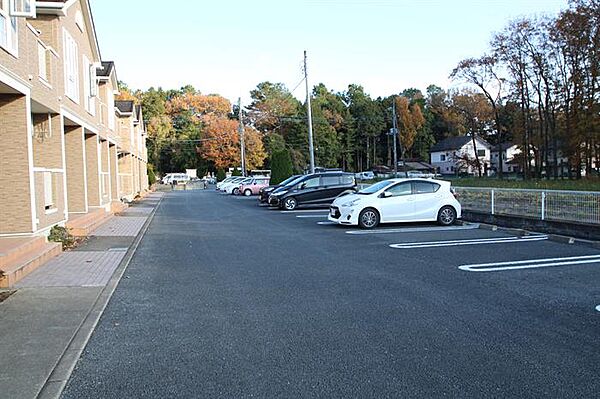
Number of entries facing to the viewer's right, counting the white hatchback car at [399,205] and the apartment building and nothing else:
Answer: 1

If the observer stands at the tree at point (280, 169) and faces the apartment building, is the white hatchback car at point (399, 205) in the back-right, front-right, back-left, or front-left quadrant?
front-left

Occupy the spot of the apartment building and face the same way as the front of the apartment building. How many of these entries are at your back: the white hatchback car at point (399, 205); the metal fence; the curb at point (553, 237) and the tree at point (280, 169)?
0

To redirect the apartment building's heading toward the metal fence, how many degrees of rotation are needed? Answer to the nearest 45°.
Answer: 0° — it already faces it

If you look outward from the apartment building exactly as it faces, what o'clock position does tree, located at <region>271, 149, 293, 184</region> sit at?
The tree is roughly at 10 o'clock from the apartment building.

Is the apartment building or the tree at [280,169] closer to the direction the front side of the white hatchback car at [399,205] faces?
the apartment building

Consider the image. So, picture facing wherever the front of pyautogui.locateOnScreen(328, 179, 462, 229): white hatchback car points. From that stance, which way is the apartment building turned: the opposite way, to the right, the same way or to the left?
the opposite way

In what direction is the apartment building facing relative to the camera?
to the viewer's right

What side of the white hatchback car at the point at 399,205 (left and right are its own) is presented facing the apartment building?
front

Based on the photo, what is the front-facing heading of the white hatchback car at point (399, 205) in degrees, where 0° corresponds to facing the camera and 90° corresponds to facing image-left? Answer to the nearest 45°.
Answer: approximately 45°

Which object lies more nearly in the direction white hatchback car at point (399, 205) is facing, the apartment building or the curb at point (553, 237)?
the apartment building

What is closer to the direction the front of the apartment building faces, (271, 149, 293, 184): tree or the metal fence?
the metal fence

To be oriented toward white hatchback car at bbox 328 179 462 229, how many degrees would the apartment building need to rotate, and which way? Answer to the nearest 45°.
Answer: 0° — it already faces it

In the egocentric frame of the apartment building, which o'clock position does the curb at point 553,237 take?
The curb is roughly at 1 o'clock from the apartment building.

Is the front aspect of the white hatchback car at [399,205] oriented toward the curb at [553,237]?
no
